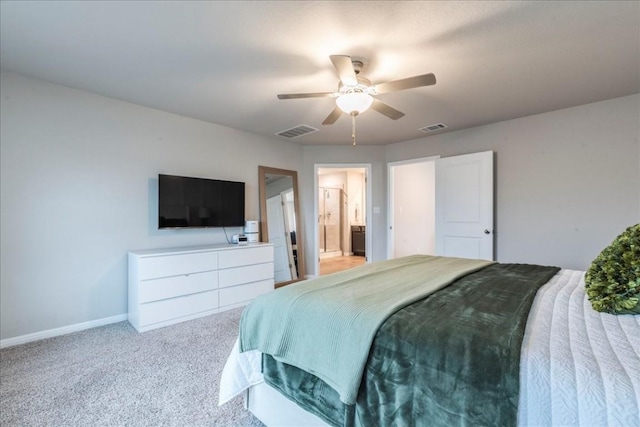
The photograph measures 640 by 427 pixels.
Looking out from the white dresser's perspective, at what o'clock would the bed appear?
The bed is roughly at 1 o'clock from the white dresser.

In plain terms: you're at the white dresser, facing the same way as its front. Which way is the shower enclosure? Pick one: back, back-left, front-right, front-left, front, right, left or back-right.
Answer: left

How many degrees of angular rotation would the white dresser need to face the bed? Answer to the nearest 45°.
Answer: approximately 45° to its right

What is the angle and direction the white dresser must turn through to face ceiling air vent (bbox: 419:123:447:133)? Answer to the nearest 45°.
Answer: approximately 45° to its left

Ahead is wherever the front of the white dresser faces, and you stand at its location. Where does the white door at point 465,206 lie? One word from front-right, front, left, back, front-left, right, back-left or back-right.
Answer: front-left

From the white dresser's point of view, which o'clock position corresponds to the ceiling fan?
The ceiling fan is roughly at 12 o'clock from the white dresser.

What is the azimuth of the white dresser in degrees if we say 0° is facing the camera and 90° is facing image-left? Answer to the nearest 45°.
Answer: approximately 315°

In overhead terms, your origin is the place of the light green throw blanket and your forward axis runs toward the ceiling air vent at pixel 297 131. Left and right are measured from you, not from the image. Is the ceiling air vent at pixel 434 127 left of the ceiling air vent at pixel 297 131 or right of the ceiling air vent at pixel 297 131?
right

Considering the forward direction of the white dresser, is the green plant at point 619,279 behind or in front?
in front
